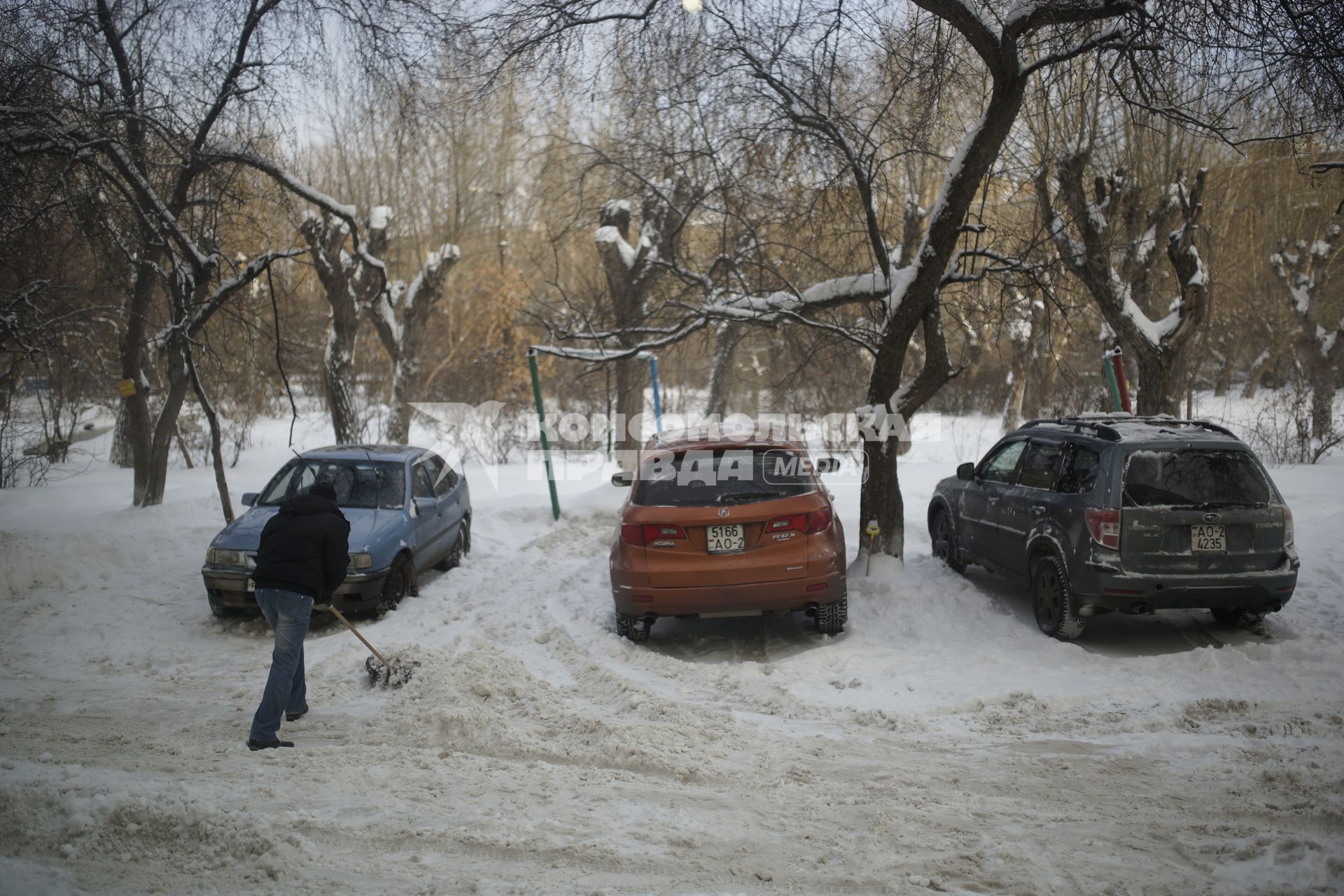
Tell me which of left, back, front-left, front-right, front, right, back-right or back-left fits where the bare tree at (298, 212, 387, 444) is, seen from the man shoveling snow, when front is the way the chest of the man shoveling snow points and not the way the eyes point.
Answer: front-left

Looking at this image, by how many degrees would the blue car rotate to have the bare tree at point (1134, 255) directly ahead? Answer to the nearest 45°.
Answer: approximately 135° to its left

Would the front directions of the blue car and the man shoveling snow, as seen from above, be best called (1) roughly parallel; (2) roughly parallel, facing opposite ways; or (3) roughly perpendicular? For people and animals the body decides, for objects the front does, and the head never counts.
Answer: roughly parallel, facing opposite ways

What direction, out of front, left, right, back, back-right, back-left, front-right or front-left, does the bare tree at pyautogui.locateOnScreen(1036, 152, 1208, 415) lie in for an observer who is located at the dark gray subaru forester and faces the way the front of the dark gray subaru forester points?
front-right

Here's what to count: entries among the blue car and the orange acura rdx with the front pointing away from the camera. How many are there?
1

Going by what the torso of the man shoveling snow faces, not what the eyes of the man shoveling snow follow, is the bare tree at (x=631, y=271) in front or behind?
in front

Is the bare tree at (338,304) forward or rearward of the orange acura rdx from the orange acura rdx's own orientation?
forward

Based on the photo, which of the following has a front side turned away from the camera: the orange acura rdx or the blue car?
the orange acura rdx

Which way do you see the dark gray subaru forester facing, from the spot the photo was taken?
facing away from the viewer and to the left of the viewer

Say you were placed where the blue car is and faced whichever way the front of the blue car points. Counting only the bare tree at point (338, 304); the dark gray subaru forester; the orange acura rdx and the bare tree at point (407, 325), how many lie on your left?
2

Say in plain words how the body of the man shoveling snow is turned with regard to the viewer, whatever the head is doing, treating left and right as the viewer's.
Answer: facing away from the viewer and to the right of the viewer

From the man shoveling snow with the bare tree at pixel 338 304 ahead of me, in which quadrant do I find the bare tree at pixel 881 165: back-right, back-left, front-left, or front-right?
front-right

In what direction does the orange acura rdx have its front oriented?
away from the camera

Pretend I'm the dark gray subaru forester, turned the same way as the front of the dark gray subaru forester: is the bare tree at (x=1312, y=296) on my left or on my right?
on my right
